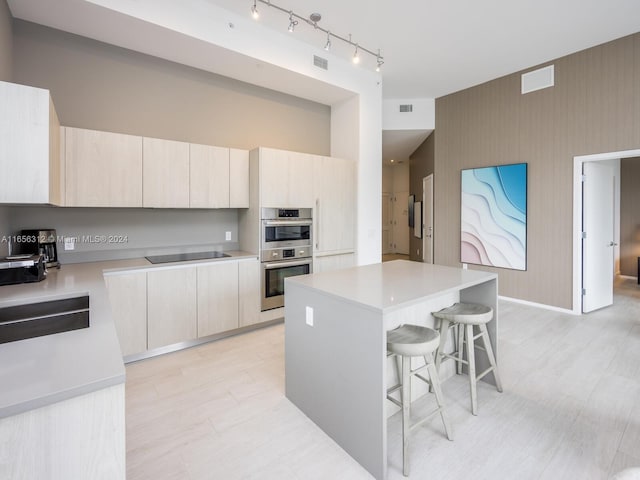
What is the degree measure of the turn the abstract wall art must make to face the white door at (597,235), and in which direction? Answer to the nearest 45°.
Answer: approximately 135° to its left

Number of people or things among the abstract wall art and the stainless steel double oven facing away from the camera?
0

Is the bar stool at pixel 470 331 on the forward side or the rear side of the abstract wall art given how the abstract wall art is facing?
on the forward side

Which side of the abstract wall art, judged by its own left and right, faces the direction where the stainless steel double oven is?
front

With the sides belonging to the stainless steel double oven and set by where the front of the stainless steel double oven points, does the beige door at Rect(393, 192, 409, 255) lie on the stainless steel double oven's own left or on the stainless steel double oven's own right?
on the stainless steel double oven's own left

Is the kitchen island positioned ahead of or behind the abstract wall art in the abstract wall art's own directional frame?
ahead

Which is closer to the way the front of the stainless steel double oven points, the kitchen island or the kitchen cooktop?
the kitchen island

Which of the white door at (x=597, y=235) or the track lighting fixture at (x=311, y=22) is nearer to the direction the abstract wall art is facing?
the track lighting fixture

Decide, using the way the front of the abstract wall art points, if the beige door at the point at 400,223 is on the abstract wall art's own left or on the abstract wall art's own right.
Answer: on the abstract wall art's own right

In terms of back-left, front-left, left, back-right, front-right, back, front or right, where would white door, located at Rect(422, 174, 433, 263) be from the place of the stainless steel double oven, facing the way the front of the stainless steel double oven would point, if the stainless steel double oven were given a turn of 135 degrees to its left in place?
front-right

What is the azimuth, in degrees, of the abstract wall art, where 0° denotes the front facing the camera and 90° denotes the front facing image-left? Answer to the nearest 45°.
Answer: approximately 45°

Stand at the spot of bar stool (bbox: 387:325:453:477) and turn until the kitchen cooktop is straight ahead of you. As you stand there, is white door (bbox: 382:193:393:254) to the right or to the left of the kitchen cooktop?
right
